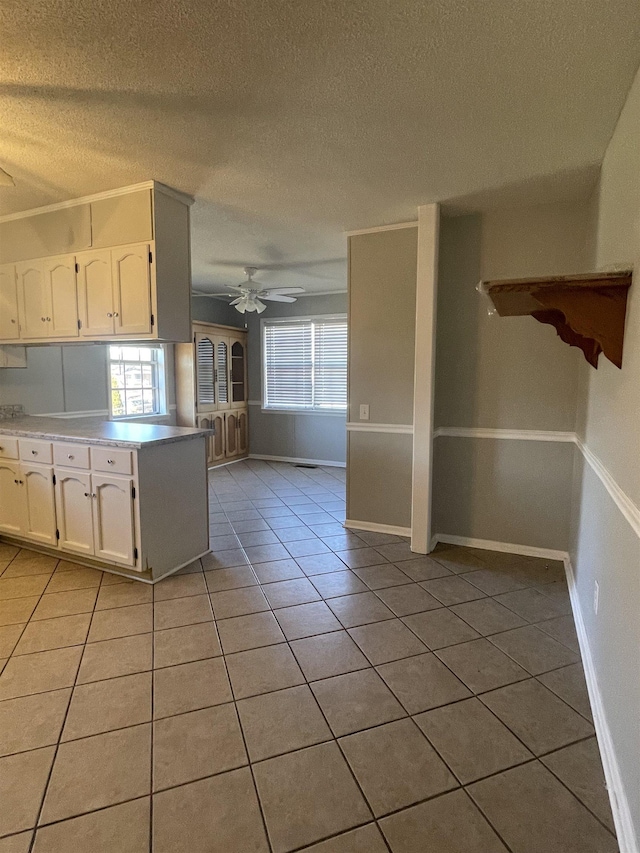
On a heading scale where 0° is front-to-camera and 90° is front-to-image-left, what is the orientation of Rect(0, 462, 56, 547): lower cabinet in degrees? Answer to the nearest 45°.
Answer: approximately 45°

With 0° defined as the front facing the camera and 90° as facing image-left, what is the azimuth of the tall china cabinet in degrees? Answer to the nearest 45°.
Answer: approximately 315°

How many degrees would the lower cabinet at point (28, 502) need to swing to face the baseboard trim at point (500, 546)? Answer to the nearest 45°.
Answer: approximately 90° to its left

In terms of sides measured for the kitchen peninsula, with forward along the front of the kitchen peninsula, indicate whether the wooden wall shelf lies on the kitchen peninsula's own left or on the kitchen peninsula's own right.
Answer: on the kitchen peninsula's own left

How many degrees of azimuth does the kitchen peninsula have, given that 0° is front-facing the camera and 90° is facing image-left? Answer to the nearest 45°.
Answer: approximately 45°

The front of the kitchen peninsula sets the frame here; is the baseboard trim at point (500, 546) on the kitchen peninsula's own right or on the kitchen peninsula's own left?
on the kitchen peninsula's own left

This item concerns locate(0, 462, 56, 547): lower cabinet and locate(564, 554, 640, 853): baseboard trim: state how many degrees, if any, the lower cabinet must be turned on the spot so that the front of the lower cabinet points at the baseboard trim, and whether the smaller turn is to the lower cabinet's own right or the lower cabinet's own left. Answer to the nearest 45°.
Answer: approximately 90° to the lower cabinet's own left

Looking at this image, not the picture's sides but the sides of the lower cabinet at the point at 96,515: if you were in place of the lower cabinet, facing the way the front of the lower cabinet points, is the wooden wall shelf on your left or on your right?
on your left

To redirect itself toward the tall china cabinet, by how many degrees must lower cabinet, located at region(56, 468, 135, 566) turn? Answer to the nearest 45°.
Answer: approximately 180°
